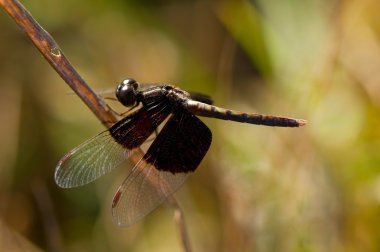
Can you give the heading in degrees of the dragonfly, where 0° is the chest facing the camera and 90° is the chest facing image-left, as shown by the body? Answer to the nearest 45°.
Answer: approximately 90°
